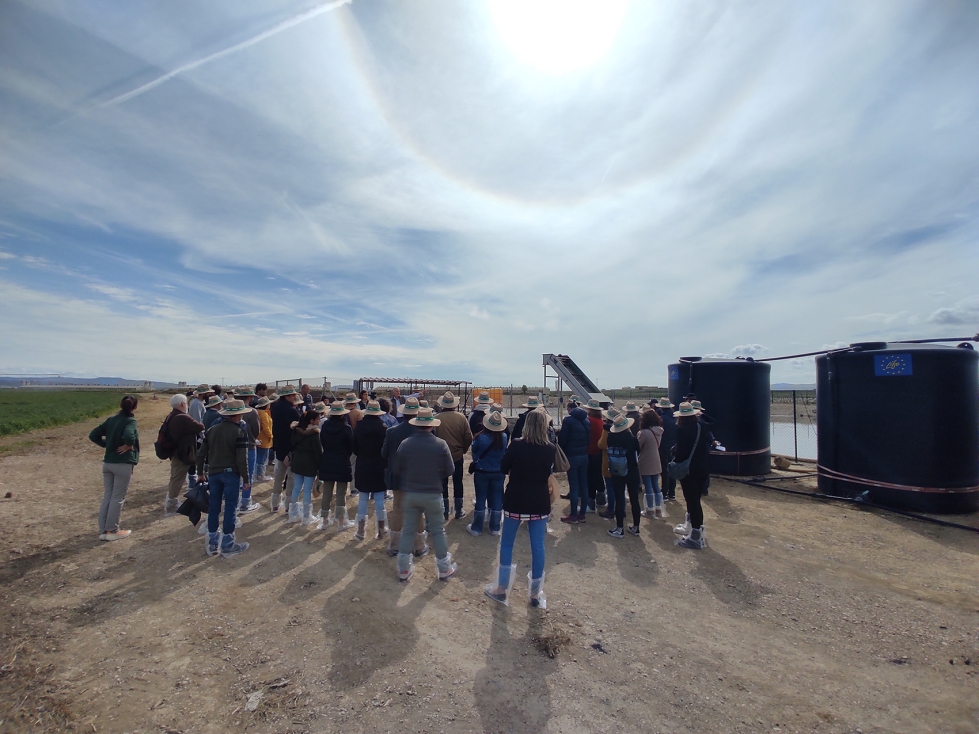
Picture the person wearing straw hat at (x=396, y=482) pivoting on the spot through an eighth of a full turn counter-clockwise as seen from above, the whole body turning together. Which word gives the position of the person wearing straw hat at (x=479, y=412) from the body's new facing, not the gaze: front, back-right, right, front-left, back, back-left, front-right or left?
right

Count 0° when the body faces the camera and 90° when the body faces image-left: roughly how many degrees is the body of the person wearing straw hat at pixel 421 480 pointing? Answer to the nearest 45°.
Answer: approximately 180°

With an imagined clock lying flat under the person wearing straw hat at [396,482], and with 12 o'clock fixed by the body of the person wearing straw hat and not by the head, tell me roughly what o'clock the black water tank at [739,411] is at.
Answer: The black water tank is roughly at 2 o'clock from the person wearing straw hat.

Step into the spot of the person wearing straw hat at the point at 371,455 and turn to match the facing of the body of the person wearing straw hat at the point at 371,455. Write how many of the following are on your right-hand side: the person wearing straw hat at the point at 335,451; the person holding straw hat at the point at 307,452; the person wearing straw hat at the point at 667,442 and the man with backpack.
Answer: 1

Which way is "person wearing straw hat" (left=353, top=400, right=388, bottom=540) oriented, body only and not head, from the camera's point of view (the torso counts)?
away from the camera

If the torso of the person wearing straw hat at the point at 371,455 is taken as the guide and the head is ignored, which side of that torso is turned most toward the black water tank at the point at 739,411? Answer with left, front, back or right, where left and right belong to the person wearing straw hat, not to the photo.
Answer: right

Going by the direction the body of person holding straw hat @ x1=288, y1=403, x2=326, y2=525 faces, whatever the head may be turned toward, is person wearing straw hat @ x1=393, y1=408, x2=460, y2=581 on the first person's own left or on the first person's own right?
on the first person's own right

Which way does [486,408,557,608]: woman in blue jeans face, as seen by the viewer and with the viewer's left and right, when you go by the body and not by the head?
facing away from the viewer

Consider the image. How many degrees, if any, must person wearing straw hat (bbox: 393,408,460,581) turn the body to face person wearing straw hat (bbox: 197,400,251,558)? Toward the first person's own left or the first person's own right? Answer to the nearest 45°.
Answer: approximately 90° to the first person's own left

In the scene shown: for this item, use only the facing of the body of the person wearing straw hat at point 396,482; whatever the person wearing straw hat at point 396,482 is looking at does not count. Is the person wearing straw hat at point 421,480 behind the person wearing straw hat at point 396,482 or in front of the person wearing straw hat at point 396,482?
behind

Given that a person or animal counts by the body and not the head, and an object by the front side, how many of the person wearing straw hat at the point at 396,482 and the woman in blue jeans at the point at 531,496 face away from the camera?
2

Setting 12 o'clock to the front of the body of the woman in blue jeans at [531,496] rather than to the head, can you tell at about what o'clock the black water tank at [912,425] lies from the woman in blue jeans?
The black water tank is roughly at 2 o'clock from the woman in blue jeans.

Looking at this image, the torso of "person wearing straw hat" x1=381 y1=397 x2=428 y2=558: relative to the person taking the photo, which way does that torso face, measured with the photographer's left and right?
facing away from the viewer
